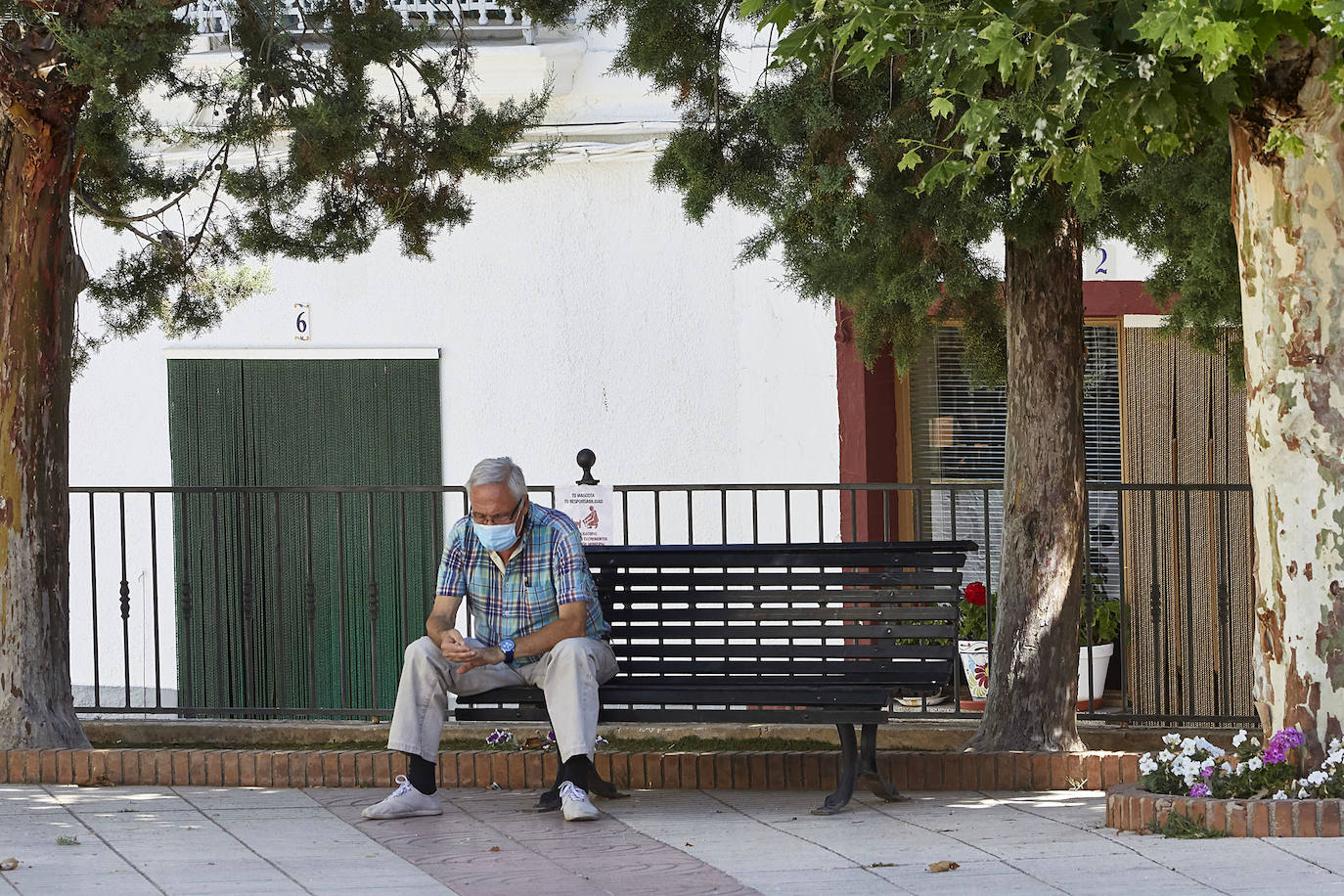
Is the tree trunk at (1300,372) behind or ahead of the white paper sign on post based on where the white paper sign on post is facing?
ahead

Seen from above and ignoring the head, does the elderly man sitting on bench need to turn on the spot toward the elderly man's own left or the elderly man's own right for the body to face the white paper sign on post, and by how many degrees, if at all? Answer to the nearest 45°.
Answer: approximately 135° to the elderly man's own right

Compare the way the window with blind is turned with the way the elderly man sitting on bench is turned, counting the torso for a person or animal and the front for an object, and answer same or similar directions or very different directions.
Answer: same or similar directions

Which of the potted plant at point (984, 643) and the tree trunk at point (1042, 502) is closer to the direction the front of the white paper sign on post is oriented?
the tree trunk

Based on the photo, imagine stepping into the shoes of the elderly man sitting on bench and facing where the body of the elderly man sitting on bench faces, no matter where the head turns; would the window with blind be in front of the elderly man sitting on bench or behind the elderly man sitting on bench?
behind

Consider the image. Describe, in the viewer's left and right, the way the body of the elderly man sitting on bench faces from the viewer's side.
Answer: facing the viewer and to the left of the viewer

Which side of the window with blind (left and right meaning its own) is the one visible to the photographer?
front

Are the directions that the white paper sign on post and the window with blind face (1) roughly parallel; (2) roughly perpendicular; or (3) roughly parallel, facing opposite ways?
roughly parallel

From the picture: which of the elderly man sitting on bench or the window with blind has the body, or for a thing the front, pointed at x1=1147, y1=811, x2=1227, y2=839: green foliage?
the window with blind

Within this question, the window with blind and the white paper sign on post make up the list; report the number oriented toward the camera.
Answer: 2

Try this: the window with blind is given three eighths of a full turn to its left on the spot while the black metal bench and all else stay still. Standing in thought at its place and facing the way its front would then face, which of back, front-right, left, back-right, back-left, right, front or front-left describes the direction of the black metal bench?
back-right

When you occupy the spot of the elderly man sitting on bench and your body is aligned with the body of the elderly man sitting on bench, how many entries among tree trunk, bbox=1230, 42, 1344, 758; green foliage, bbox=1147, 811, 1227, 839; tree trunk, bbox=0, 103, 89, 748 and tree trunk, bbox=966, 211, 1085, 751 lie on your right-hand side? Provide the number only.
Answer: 1

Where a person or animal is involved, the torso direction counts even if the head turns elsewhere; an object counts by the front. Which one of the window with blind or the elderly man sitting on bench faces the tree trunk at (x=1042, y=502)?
the window with blind

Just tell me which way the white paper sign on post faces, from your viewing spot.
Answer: facing the viewer

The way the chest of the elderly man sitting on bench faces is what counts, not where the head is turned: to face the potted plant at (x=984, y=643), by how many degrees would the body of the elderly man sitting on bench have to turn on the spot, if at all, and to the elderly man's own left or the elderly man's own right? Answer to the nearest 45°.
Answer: approximately 180°
